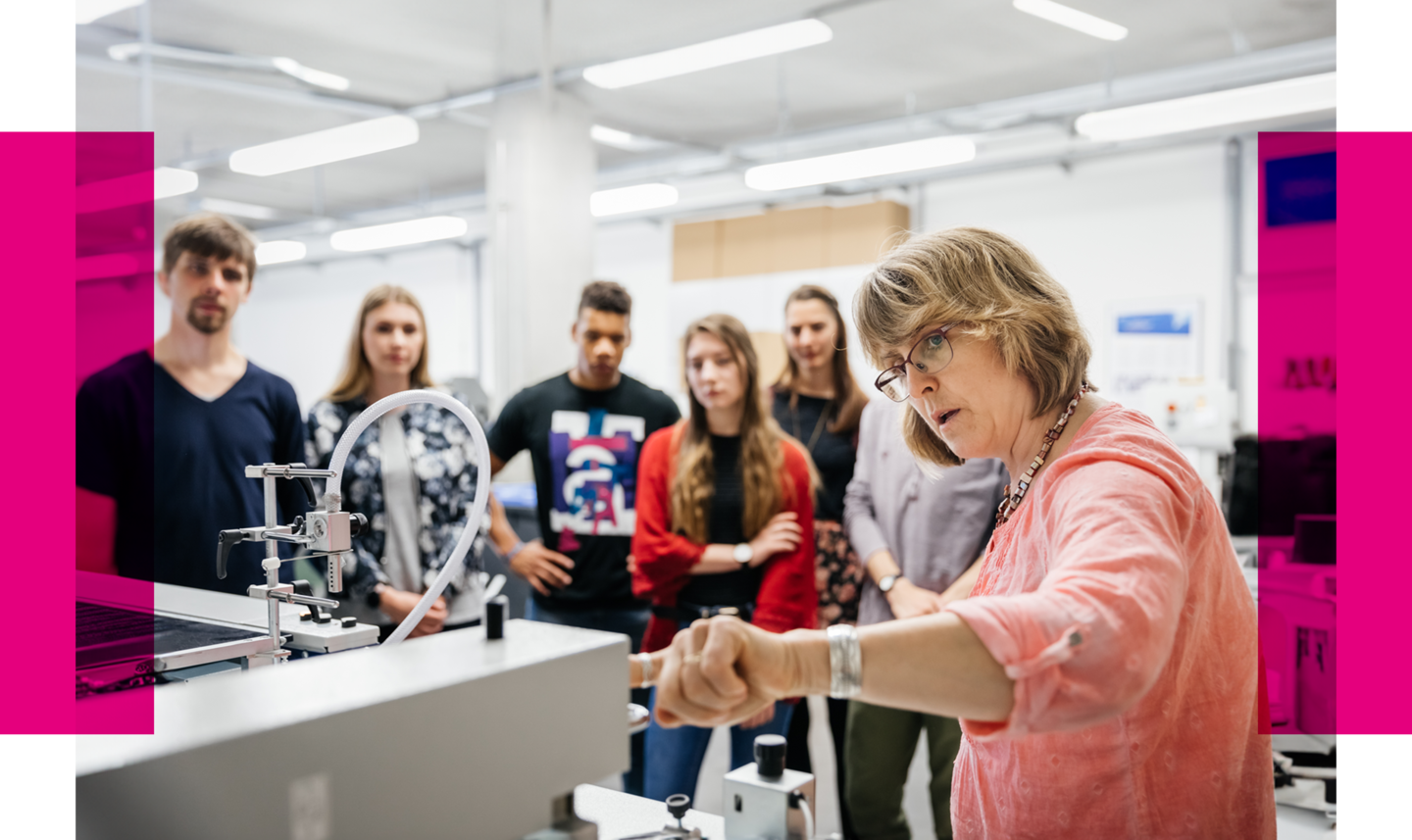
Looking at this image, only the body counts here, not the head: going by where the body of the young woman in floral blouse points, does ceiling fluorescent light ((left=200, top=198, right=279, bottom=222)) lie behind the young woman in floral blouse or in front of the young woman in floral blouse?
behind

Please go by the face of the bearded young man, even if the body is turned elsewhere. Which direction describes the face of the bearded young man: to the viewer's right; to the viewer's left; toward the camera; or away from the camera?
toward the camera

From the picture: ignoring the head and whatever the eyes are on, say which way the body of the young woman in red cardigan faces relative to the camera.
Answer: toward the camera

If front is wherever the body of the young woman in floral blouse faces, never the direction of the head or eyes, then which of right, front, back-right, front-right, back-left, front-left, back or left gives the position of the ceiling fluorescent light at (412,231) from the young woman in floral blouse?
back

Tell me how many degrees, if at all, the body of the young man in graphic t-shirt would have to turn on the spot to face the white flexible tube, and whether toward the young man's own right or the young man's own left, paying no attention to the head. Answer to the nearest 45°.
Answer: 0° — they already face it

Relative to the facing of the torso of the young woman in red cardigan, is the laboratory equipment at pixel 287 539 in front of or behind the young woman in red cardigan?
in front

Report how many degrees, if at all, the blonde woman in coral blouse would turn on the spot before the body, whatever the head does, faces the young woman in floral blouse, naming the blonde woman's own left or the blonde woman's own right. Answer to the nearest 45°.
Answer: approximately 45° to the blonde woman's own right

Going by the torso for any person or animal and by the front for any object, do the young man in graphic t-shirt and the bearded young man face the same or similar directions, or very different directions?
same or similar directions

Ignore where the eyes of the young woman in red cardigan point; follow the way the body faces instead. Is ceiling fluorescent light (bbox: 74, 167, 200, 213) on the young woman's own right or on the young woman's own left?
on the young woman's own right

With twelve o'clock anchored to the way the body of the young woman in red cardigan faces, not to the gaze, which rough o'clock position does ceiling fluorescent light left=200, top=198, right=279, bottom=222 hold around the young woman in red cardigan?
The ceiling fluorescent light is roughly at 5 o'clock from the young woman in red cardigan.

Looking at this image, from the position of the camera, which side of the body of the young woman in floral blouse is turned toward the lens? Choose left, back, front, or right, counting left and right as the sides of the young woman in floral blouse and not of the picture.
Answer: front

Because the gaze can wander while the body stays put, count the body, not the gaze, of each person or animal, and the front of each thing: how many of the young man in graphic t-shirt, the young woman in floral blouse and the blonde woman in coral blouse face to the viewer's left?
1

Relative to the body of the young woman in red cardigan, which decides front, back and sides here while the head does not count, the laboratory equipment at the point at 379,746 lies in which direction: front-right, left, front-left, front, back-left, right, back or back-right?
front

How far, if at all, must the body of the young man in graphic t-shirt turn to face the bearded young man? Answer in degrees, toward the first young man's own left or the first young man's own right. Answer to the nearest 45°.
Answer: approximately 45° to the first young man's own right

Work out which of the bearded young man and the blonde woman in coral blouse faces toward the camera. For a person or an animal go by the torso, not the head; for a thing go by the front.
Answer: the bearded young man
